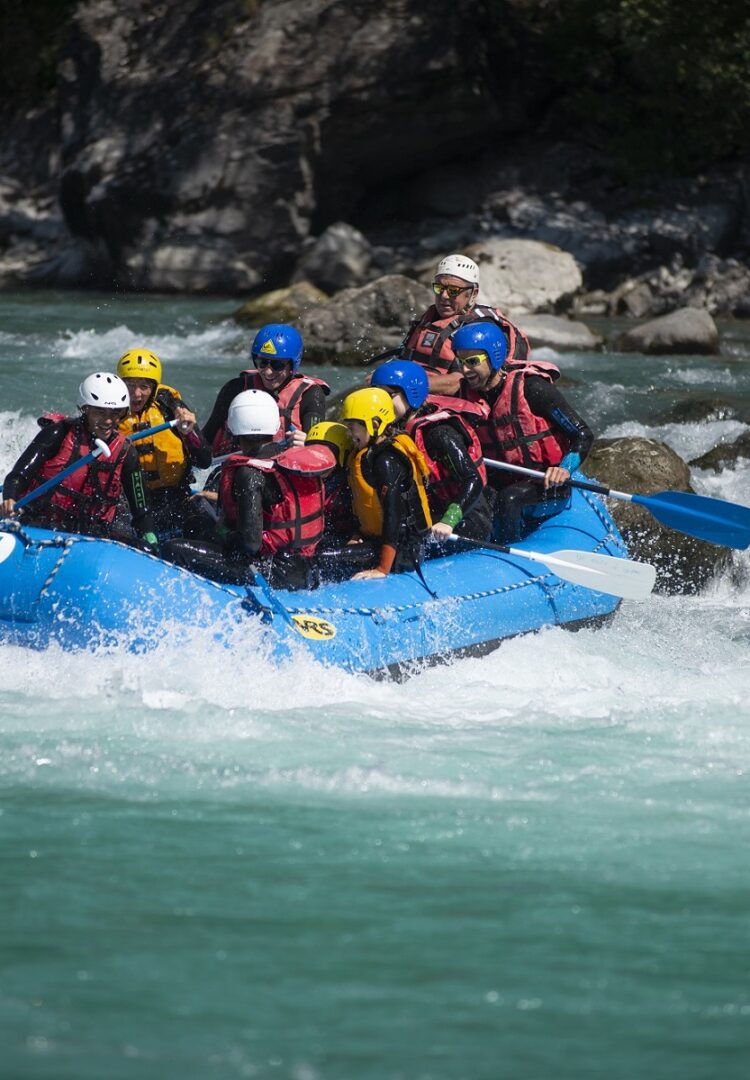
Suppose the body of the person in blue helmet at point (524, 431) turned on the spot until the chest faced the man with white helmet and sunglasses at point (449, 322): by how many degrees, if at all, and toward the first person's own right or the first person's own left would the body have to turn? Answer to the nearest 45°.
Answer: approximately 90° to the first person's own right

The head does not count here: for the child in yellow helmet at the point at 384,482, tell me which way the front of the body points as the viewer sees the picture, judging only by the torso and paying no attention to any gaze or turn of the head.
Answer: to the viewer's left

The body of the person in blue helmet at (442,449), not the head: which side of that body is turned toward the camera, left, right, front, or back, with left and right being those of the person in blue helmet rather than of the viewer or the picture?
left

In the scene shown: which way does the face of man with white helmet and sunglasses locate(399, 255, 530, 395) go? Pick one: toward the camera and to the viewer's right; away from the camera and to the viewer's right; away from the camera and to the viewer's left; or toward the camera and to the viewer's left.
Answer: toward the camera and to the viewer's left

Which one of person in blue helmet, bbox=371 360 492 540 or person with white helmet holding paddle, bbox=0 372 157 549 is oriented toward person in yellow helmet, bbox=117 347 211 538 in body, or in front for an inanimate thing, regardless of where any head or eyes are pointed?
the person in blue helmet

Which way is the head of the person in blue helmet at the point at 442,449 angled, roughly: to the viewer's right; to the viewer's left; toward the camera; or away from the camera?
to the viewer's left

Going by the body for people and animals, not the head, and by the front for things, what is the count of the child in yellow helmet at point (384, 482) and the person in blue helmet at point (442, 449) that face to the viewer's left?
2

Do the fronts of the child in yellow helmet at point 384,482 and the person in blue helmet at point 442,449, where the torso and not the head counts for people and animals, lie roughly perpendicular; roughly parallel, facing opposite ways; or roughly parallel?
roughly parallel

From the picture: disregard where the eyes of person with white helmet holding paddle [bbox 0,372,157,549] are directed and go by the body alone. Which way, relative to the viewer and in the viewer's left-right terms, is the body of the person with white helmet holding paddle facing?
facing the viewer and to the right of the viewer

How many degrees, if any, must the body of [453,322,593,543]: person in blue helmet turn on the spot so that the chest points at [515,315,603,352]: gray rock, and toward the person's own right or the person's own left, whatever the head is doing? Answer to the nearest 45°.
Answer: approximately 135° to the person's own right
